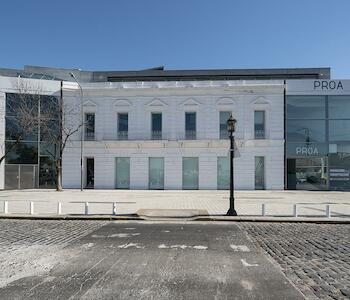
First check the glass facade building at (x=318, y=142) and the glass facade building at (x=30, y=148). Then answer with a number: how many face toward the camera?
2

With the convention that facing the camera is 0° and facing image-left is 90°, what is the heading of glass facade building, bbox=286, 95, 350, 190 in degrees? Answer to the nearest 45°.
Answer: approximately 0°

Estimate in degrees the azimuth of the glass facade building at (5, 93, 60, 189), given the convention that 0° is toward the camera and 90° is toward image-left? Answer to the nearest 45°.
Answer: approximately 0°

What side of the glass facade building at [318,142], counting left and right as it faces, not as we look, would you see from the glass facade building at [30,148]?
right

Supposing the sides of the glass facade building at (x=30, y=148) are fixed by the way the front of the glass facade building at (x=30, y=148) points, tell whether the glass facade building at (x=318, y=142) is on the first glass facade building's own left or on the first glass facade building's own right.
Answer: on the first glass facade building's own left
